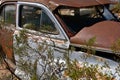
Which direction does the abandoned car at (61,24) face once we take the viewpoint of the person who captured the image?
facing the viewer and to the right of the viewer
